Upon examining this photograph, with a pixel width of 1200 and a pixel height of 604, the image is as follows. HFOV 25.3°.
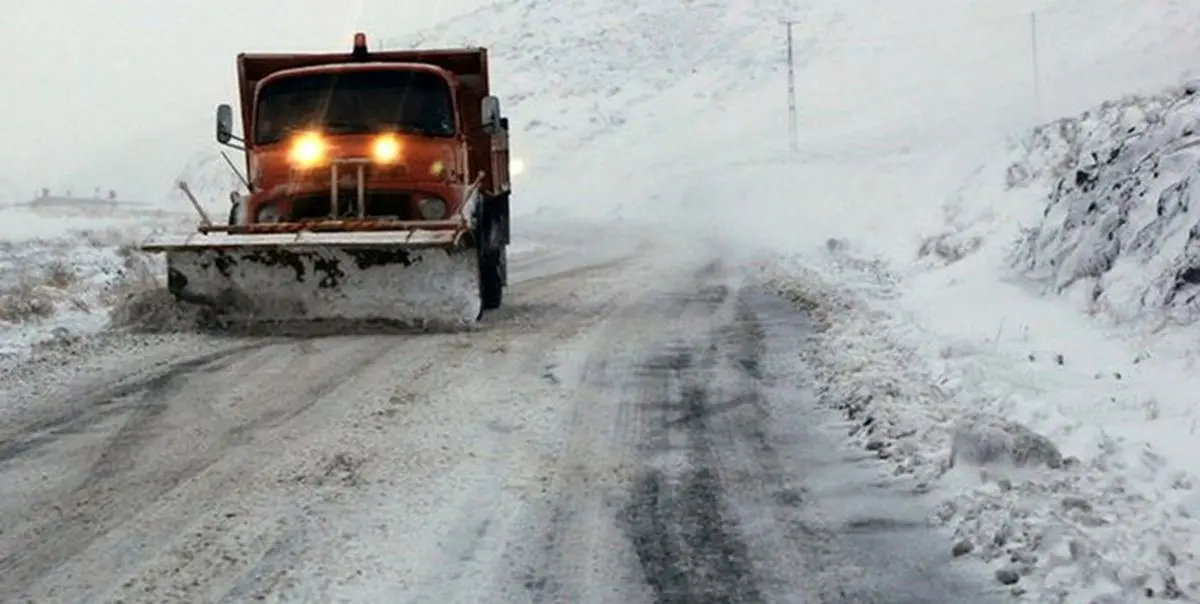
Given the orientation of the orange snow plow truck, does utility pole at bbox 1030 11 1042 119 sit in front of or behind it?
behind

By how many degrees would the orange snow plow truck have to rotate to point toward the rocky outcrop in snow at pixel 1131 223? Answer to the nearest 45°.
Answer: approximately 45° to its left

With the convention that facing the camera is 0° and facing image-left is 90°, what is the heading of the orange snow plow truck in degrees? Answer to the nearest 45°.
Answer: approximately 0°

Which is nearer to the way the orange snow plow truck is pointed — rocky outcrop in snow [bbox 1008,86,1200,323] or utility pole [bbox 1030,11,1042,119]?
the rocky outcrop in snow
